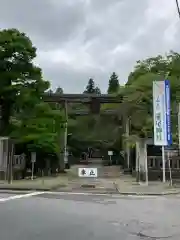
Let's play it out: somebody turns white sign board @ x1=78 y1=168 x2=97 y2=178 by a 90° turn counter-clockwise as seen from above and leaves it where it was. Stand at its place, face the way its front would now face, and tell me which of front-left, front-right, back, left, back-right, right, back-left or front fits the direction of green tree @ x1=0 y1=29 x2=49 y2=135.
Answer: back-left

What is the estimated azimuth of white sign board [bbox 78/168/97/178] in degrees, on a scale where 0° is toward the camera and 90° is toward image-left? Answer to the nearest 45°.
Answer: approximately 0°

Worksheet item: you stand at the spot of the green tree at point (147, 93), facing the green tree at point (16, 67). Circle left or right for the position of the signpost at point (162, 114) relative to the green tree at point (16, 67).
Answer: left

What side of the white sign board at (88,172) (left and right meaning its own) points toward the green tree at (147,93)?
back

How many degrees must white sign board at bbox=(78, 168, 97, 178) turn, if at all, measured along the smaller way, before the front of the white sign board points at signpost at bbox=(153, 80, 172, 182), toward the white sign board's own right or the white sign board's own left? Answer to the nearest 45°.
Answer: approximately 90° to the white sign board's own left
